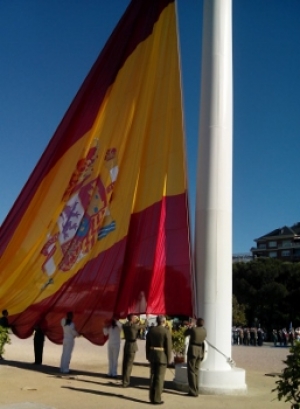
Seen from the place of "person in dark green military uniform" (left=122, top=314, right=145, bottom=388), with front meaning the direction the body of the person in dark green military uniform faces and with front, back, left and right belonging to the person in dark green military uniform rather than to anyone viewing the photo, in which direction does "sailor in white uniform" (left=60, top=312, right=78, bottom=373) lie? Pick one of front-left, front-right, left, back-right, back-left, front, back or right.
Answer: left

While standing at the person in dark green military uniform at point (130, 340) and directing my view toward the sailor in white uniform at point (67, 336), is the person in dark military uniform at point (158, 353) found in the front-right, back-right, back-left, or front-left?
back-left

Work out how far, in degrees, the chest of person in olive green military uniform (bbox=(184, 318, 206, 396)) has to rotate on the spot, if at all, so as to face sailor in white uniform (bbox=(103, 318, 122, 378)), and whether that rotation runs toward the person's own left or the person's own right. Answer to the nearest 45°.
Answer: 0° — they already face them

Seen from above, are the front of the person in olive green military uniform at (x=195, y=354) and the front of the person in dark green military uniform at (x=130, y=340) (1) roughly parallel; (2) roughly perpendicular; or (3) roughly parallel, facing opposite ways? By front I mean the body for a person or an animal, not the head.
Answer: roughly perpendicular

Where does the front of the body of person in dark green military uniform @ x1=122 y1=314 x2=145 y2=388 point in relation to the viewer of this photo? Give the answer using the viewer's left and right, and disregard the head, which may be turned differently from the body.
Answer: facing away from the viewer and to the right of the viewer

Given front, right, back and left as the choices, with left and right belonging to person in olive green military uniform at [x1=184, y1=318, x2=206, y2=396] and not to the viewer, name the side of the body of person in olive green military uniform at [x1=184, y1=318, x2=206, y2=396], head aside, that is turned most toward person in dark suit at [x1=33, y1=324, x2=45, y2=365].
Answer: front

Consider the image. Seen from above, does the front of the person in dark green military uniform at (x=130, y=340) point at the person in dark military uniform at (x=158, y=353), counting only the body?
no

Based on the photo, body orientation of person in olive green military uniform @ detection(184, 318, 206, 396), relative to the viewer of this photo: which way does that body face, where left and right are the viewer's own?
facing away from the viewer and to the left of the viewer
